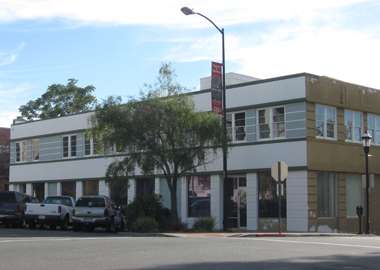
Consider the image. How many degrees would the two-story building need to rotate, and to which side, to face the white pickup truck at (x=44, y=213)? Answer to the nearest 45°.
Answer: approximately 45° to its right

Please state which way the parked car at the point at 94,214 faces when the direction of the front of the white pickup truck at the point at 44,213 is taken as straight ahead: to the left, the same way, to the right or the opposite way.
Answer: the same way

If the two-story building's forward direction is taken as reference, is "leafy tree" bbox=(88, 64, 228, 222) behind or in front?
in front

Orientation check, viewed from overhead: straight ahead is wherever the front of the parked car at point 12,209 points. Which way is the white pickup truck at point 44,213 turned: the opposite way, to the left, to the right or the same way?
the same way

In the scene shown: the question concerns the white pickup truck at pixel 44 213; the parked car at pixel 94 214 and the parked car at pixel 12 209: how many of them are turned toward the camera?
0

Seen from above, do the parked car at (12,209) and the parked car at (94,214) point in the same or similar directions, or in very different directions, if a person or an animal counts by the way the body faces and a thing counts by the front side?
same or similar directions

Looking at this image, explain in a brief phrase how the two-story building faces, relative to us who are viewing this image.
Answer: facing the viewer and to the left of the viewer

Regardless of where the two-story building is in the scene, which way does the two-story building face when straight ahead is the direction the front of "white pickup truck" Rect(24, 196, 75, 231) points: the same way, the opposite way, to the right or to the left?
the opposite way

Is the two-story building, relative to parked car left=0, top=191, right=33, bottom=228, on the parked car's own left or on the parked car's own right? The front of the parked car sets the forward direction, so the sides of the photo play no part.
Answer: on the parked car's own right

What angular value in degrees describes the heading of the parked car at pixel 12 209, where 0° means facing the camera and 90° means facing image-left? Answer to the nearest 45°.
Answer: approximately 225°

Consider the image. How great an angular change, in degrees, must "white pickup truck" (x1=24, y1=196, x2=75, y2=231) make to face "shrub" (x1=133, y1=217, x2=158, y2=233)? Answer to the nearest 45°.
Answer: approximately 90° to its right
